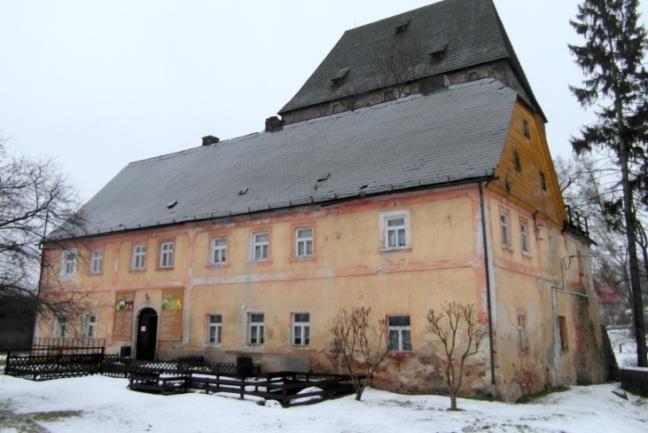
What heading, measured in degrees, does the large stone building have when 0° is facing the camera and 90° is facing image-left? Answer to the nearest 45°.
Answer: approximately 45°

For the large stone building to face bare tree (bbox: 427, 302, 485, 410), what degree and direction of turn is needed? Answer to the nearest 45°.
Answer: approximately 90° to its left

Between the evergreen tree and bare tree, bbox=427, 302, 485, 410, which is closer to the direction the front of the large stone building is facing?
the bare tree

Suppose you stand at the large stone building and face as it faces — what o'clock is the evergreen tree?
The evergreen tree is roughly at 7 o'clock from the large stone building.
